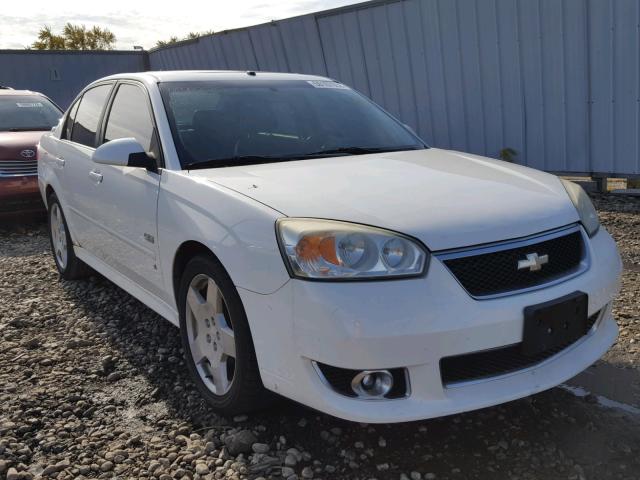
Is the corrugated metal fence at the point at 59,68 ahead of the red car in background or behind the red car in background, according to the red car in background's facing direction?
behind

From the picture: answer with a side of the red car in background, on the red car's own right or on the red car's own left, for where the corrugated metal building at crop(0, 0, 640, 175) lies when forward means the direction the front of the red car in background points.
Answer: on the red car's own left

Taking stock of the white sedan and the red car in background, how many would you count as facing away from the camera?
0

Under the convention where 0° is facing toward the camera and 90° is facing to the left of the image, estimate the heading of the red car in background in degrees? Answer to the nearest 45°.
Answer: approximately 0°

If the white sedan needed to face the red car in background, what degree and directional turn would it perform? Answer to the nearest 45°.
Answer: approximately 180°

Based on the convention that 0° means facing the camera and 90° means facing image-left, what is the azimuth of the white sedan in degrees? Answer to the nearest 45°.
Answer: approximately 315°

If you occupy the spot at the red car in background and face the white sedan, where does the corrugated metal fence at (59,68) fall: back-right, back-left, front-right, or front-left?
back-left

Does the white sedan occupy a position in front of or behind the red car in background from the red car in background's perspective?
in front

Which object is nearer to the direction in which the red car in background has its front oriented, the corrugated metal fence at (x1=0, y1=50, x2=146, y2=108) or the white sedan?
the white sedan
